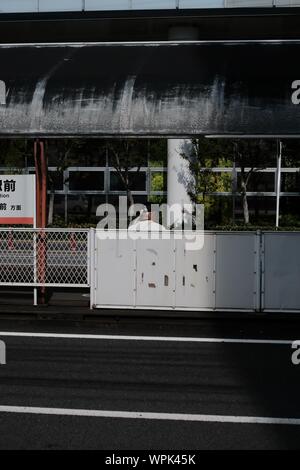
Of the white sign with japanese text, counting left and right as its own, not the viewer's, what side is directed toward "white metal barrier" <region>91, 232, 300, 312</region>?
left

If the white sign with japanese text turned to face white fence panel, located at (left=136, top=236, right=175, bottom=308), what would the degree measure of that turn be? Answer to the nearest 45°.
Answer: approximately 45° to its left

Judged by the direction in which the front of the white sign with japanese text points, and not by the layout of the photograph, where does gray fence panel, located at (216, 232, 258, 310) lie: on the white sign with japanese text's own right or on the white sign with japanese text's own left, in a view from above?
on the white sign with japanese text's own left

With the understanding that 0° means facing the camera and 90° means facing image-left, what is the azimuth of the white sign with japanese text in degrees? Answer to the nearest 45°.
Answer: approximately 0°

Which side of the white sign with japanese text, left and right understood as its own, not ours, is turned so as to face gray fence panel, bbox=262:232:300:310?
left

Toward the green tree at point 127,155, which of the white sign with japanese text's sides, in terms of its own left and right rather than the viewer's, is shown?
back

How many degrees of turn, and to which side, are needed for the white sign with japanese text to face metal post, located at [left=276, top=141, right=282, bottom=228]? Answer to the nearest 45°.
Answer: approximately 135° to its left

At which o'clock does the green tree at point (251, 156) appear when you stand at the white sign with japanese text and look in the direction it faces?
The green tree is roughly at 7 o'clock from the white sign with japanese text.
